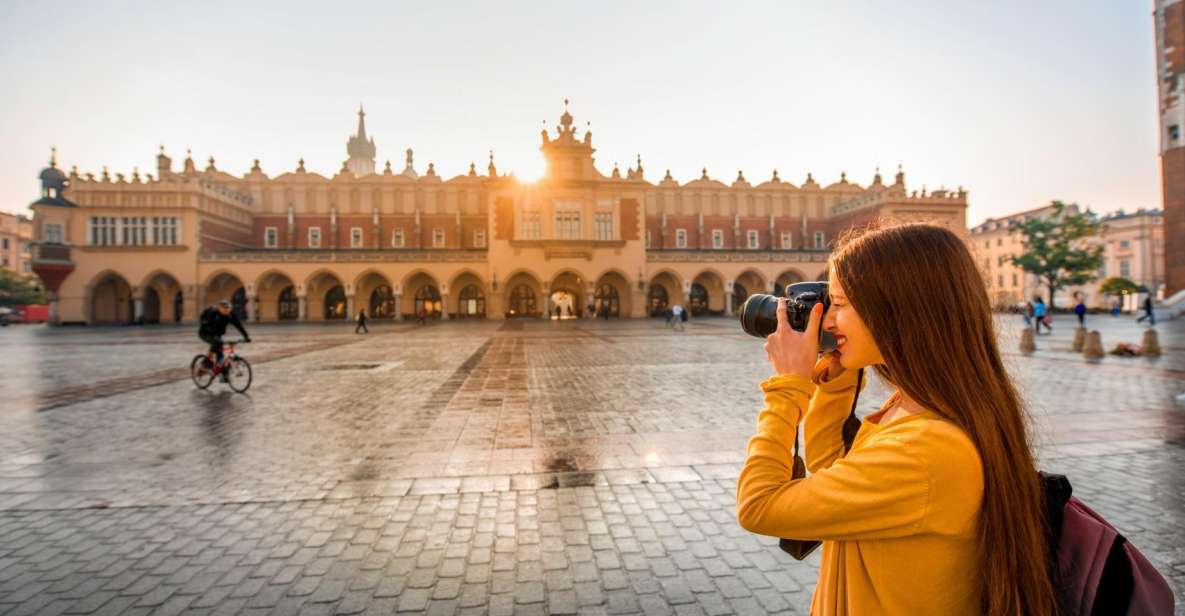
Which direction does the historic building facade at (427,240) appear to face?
toward the camera

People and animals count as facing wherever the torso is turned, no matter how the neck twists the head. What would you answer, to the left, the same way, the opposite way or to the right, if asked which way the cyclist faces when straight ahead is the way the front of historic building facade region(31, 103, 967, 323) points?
to the left

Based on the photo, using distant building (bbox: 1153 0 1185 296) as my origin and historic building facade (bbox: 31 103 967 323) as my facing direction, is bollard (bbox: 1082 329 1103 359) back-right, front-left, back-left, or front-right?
front-left

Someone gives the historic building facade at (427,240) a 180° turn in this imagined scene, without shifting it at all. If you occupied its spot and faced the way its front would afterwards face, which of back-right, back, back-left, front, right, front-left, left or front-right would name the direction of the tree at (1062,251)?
right

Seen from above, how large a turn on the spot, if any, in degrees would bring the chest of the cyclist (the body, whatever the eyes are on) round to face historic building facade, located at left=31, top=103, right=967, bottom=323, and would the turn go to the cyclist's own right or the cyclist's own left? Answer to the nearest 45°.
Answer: approximately 90° to the cyclist's own left

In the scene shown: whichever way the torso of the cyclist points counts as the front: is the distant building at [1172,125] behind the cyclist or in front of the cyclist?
in front

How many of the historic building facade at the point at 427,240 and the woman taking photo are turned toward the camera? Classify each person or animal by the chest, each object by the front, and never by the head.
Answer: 1

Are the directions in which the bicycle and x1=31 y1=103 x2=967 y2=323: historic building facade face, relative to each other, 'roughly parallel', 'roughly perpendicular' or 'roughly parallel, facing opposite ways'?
roughly perpendicular

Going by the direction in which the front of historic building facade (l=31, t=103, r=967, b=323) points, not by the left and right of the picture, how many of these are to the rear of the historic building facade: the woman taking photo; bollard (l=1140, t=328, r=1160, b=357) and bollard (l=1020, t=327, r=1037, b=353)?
0

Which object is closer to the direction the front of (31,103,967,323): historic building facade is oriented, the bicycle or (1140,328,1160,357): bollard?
the bicycle

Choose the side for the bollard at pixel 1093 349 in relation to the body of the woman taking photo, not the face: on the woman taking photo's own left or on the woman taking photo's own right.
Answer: on the woman taking photo's own right

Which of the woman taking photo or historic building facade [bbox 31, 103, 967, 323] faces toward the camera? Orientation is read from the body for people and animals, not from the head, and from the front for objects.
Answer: the historic building facade

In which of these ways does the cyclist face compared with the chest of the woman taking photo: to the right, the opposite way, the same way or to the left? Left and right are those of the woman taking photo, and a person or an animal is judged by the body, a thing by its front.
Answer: the opposite way

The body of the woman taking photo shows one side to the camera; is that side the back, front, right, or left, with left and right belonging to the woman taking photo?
left

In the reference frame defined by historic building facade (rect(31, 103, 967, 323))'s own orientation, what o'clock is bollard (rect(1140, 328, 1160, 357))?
The bollard is roughly at 11 o'clock from the historic building facade.

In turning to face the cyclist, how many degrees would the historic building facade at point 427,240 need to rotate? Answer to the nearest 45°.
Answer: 0° — it already faces them

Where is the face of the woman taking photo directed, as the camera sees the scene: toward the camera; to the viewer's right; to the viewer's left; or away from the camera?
to the viewer's left

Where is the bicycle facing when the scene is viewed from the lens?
facing the viewer and to the right of the viewer

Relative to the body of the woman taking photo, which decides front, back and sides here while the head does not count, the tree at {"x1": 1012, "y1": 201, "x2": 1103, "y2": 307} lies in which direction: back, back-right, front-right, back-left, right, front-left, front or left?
right

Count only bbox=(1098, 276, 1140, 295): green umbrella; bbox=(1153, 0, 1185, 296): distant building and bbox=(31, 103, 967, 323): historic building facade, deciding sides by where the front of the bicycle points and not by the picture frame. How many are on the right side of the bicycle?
0
